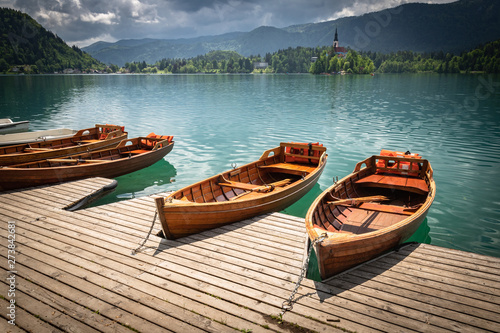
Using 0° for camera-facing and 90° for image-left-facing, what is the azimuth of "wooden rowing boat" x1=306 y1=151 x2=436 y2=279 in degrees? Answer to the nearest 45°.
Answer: approximately 45°

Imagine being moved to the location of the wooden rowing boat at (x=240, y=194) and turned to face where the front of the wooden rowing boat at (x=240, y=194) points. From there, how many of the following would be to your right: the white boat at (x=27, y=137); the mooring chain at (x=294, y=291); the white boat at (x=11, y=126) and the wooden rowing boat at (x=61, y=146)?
3
